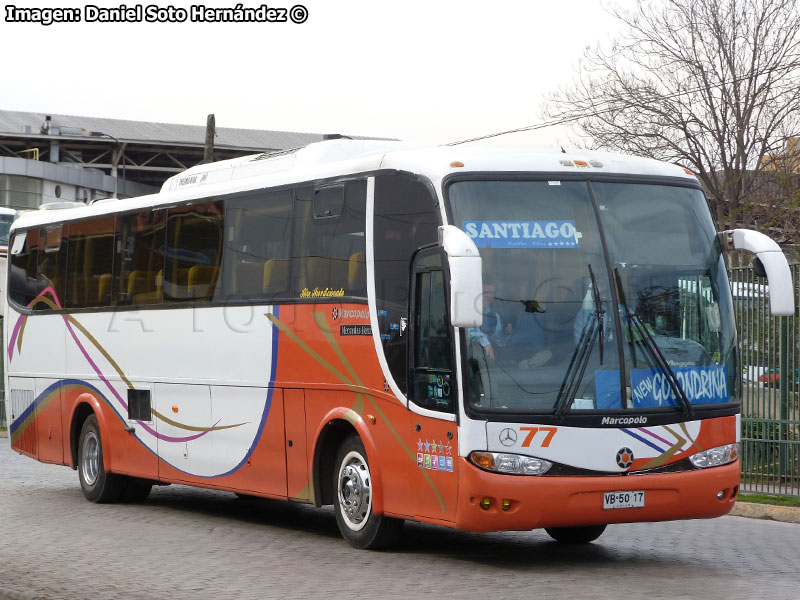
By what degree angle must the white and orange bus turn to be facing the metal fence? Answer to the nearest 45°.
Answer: approximately 90° to its left

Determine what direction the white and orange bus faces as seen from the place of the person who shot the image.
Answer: facing the viewer and to the right of the viewer
